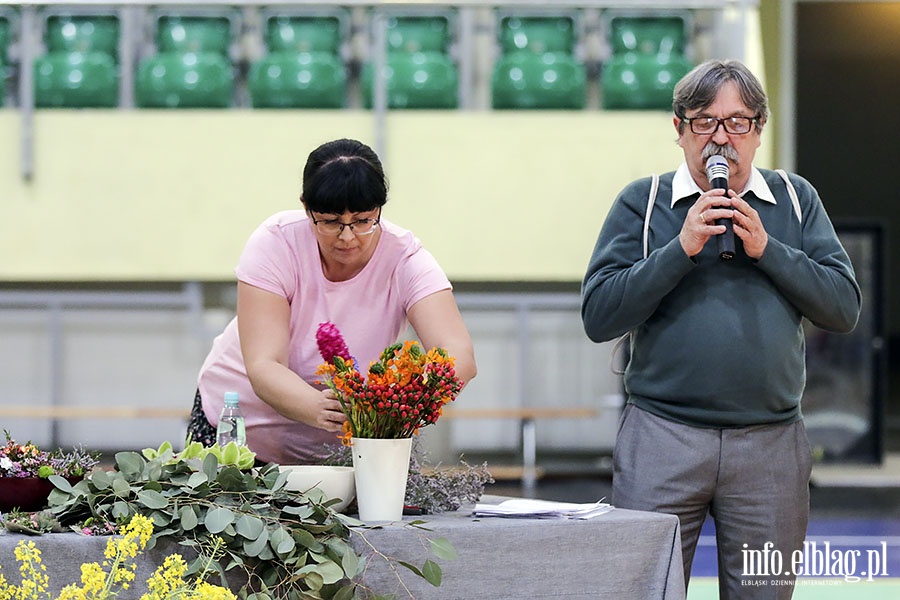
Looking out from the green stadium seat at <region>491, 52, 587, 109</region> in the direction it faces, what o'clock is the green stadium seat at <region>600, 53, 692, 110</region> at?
the green stadium seat at <region>600, 53, 692, 110</region> is roughly at 9 o'clock from the green stadium seat at <region>491, 52, 587, 109</region>.

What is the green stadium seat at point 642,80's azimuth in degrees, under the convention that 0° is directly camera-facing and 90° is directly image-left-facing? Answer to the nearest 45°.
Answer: approximately 0°

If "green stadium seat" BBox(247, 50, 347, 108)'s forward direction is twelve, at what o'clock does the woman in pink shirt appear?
The woman in pink shirt is roughly at 12 o'clock from the green stadium seat.

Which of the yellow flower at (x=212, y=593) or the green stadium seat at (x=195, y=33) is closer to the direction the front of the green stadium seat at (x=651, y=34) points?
the yellow flower

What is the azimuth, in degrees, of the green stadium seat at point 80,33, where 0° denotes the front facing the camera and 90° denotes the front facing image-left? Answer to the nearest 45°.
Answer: approximately 0°
